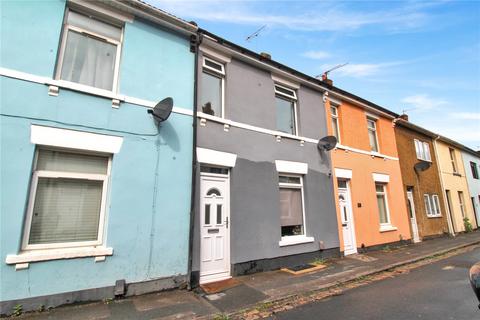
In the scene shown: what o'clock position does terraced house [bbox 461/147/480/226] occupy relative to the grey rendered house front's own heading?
The terraced house is roughly at 9 o'clock from the grey rendered house front.

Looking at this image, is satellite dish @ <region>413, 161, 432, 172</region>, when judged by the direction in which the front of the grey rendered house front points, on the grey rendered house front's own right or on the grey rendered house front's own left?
on the grey rendered house front's own left

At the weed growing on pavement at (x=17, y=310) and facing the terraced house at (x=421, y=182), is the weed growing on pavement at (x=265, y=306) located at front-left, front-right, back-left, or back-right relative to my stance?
front-right

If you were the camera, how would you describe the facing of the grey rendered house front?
facing the viewer and to the right of the viewer

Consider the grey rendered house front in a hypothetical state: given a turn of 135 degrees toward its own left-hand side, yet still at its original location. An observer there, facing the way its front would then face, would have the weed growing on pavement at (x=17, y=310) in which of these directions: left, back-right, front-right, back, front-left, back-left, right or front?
back-left

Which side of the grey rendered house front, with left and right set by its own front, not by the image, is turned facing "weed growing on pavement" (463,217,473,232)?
left

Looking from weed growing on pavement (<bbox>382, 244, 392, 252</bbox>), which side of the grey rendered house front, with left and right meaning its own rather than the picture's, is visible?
left

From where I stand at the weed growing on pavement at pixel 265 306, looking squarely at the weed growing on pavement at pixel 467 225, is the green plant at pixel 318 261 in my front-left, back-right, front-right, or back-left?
front-left

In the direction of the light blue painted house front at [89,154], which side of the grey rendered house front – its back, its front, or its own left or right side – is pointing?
right

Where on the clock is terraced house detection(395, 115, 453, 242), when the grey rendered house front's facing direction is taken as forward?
The terraced house is roughly at 9 o'clock from the grey rendered house front.

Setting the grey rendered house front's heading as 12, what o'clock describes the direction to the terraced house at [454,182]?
The terraced house is roughly at 9 o'clock from the grey rendered house front.

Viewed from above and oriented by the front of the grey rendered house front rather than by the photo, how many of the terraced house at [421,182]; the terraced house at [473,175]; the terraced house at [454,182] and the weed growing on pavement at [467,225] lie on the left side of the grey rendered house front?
4
